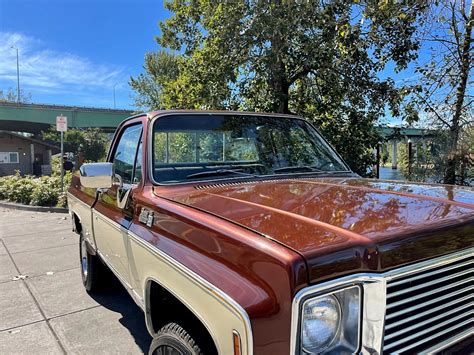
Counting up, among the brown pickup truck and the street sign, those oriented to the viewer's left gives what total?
0

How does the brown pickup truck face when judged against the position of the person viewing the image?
facing the viewer and to the right of the viewer

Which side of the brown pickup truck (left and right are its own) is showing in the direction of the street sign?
back

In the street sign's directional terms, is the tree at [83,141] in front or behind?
behind

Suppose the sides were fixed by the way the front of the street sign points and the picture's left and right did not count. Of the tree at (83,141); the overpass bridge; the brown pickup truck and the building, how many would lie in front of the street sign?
1

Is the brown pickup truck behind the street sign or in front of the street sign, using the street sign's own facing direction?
in front

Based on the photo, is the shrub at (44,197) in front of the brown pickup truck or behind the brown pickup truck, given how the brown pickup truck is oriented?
behind

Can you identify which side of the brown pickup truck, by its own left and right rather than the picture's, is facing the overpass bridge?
back

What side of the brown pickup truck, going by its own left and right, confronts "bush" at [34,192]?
back

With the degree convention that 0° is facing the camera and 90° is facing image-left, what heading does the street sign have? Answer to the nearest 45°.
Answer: approximately 0°

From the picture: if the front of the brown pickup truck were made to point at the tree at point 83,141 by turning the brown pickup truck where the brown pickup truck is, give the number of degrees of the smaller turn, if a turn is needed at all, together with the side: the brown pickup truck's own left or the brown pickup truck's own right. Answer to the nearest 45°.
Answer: approximately 180°
